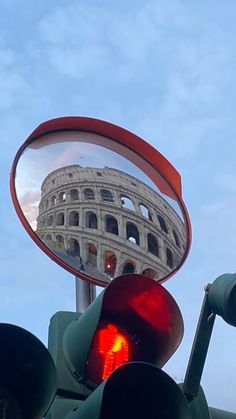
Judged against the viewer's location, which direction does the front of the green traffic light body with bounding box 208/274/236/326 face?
facing the viewer and to the right of the viewer

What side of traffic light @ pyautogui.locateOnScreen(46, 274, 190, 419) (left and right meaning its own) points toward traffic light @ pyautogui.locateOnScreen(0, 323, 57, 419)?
right

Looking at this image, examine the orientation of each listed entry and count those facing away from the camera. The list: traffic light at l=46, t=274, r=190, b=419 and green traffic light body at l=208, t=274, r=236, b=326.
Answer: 0

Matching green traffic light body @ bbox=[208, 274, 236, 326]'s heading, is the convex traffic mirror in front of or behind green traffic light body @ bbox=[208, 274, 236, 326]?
behind

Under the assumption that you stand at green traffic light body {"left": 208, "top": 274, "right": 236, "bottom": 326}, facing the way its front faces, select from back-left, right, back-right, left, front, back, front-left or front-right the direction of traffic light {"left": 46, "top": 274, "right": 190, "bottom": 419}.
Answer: back

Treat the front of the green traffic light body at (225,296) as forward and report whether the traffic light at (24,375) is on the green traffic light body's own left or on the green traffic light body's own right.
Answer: on the green traffic light body's own right

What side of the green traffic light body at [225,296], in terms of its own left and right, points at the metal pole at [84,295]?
back
